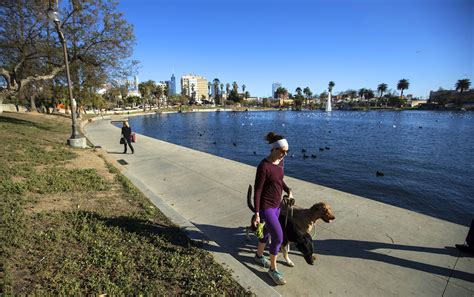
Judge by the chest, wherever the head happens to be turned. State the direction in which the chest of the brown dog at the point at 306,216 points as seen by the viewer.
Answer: to the viewer's right

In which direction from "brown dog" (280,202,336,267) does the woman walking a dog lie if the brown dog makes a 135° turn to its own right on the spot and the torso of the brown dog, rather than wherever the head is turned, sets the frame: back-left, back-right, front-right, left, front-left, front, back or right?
front
